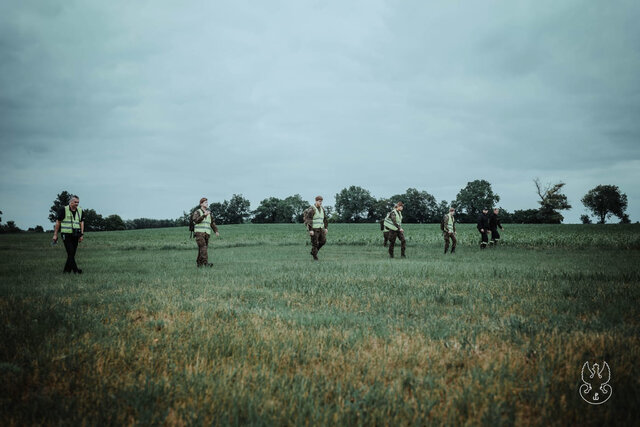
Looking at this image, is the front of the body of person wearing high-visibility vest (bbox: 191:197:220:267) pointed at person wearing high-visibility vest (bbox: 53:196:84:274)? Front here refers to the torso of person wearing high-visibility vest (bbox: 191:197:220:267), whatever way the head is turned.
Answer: no

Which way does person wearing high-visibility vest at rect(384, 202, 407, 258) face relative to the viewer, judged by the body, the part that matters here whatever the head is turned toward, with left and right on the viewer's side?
facing the viewer and to the right of the viewer

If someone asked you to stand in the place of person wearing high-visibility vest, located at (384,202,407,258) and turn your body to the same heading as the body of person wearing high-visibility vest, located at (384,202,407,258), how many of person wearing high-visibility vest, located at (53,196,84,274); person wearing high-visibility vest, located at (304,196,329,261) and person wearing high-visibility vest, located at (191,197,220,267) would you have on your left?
0

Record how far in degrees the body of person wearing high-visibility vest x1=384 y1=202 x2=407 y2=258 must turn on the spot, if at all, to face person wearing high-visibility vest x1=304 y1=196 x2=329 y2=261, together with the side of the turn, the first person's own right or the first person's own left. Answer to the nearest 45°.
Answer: approximately 90° to the first person's own right

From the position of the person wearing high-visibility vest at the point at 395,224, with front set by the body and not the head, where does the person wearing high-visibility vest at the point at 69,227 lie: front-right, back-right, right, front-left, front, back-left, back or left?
right

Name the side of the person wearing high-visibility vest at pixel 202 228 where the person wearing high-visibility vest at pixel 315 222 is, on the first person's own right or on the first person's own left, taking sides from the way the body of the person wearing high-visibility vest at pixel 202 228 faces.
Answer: on the first person's own left

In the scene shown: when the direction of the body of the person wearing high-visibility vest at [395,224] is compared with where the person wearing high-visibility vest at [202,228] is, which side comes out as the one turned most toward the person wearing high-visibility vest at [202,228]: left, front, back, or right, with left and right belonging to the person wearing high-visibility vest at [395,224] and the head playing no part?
right

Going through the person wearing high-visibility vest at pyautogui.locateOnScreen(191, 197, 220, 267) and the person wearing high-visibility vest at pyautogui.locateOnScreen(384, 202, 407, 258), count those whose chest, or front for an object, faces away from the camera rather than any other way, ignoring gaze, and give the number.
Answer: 0
